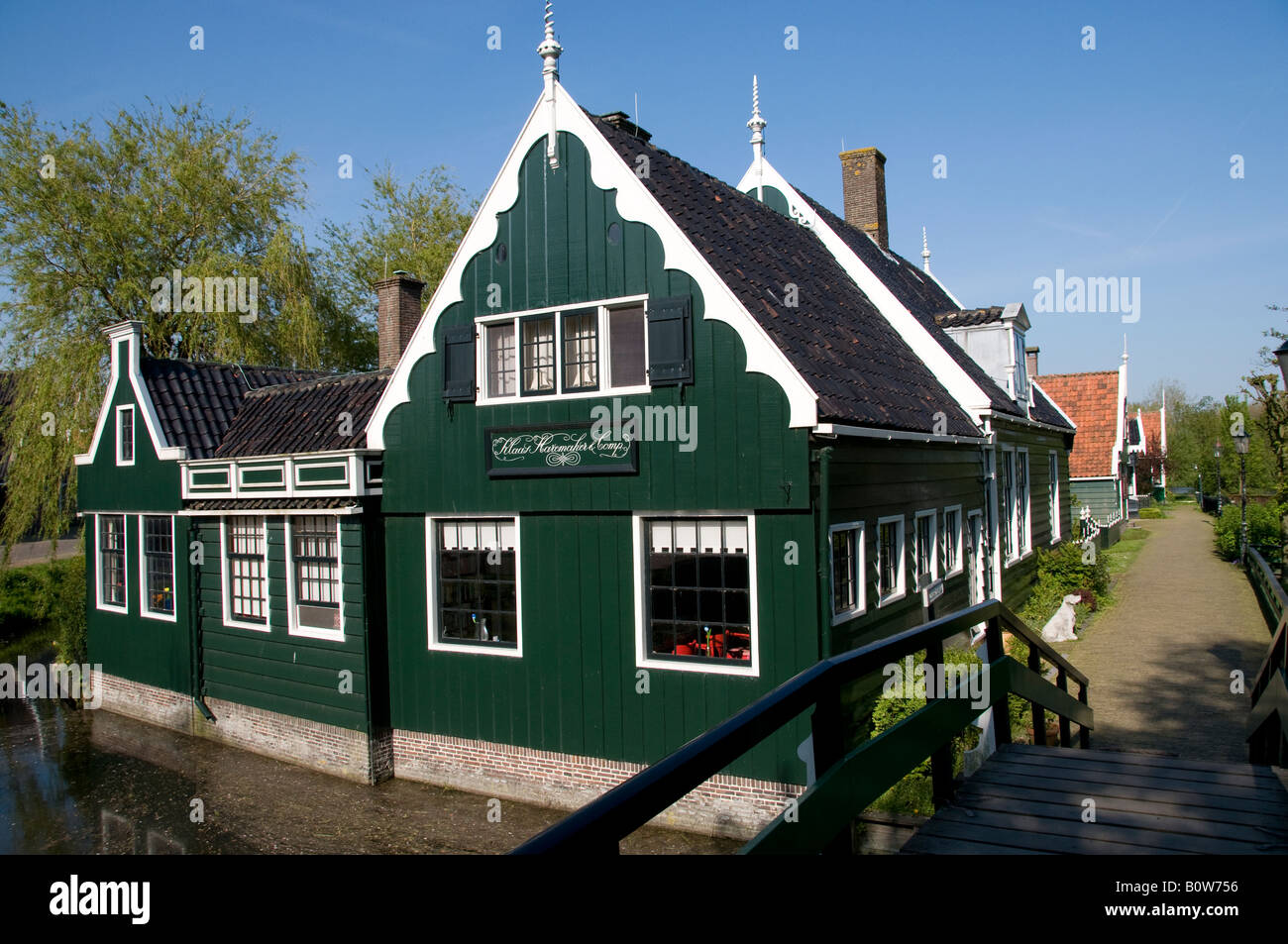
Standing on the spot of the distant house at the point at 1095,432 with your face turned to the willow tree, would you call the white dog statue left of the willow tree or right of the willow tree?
left

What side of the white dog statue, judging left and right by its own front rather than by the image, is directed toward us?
right

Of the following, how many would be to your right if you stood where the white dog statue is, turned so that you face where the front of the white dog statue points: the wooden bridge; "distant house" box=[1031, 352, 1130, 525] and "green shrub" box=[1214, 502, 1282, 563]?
1

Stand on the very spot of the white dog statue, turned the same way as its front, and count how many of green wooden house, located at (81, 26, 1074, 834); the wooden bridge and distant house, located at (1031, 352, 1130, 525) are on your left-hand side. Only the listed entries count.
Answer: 1

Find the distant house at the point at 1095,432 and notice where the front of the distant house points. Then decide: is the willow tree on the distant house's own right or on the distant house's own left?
on the distant house's own right

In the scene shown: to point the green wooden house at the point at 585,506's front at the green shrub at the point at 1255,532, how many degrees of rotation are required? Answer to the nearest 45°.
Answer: approximately 180°

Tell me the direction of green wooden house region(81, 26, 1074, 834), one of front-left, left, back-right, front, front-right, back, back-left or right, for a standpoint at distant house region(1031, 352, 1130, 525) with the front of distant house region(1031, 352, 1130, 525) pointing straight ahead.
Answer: right
